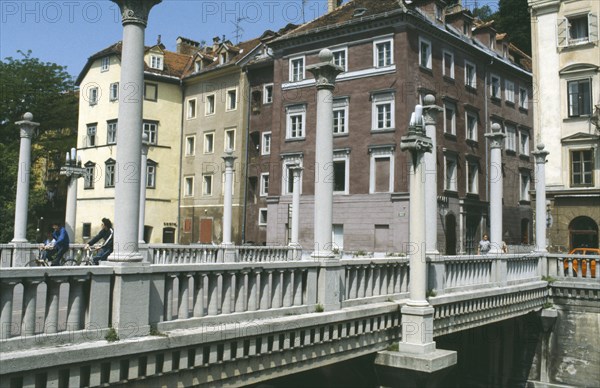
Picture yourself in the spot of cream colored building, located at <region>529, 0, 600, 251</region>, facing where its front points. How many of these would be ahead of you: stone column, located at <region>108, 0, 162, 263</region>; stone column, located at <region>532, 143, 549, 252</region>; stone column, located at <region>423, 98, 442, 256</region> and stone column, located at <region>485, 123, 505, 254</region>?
4

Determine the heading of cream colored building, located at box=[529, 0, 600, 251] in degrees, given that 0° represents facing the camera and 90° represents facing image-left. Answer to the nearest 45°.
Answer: approximately 0°

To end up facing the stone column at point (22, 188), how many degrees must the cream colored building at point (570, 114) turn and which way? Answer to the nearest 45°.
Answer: approximately 45° to its right

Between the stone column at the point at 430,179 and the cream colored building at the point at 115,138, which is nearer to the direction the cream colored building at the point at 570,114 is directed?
the stone column

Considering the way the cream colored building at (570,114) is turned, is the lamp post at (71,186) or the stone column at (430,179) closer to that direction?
the stone column
